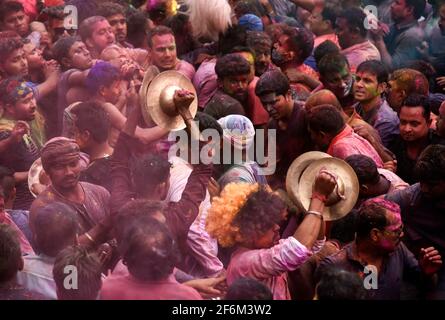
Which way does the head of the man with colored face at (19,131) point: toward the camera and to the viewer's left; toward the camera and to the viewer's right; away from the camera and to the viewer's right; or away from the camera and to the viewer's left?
toward the camera and to the viewer's right

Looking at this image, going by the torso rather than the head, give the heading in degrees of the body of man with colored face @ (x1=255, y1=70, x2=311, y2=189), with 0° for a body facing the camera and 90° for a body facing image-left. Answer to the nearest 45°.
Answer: approximately 45°

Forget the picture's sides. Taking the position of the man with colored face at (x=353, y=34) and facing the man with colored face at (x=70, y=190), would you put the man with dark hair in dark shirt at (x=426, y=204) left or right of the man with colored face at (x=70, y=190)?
left
